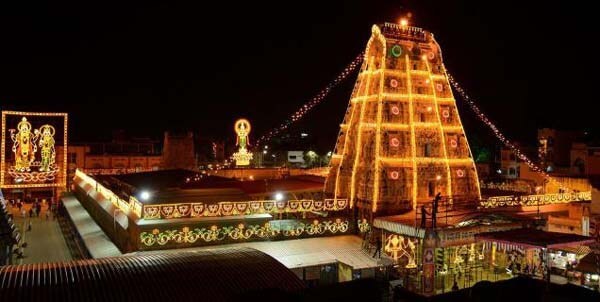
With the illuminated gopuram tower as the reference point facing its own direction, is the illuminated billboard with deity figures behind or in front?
behind

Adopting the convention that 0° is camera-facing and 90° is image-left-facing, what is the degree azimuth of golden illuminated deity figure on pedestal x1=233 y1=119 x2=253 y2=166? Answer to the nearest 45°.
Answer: approximately 0°

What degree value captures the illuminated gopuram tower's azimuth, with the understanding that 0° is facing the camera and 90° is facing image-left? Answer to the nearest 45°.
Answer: approximately 315°

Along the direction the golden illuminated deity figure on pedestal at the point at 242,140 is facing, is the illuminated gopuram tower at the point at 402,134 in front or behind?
in front

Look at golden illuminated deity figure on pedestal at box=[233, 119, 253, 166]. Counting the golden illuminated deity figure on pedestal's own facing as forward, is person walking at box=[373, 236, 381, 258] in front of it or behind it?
in front

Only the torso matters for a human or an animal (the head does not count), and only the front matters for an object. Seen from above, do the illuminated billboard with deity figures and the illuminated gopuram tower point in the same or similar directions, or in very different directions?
same or similar directions

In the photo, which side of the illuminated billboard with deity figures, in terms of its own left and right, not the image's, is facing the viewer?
front
